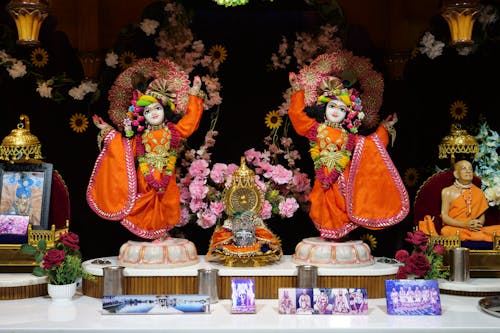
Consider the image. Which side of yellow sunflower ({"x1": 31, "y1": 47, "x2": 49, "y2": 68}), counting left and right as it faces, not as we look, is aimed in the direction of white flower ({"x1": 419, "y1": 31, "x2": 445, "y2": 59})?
left

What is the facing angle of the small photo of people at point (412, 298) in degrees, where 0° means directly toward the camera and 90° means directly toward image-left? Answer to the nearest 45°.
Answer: approximately 0°

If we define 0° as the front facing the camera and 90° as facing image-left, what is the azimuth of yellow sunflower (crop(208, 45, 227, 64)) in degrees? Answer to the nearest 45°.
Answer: approximately 0°

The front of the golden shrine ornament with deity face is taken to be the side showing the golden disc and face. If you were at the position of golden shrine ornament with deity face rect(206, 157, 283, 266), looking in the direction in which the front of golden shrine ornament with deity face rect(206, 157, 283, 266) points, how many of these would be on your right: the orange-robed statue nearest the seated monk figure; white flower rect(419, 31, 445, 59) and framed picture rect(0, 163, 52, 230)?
1
